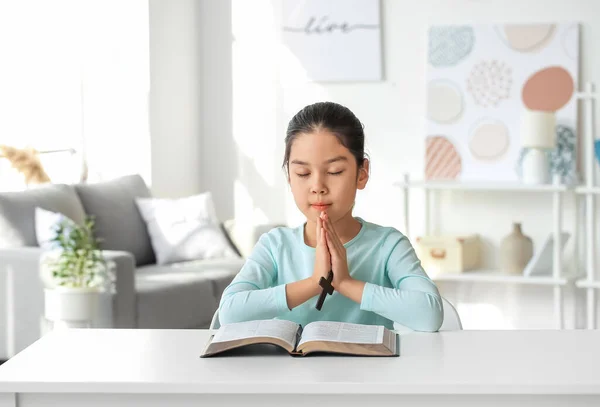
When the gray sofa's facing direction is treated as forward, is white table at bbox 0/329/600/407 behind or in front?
in front

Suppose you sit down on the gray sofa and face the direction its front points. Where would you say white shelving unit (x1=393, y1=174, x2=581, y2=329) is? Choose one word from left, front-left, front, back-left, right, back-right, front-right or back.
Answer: front-left

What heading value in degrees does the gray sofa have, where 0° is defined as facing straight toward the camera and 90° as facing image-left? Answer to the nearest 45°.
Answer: approximately 315°

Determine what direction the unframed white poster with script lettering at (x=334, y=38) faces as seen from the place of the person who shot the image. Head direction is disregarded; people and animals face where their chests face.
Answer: facing the viewer

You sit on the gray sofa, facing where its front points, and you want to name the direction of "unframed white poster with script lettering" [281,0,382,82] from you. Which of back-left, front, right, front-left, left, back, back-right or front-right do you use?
left

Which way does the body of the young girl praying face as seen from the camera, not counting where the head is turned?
toward the camera

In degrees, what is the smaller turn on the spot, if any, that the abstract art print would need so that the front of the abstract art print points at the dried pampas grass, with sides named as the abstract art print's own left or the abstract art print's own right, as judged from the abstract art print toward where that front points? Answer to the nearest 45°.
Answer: approximately 45° to the abstract art print's own right

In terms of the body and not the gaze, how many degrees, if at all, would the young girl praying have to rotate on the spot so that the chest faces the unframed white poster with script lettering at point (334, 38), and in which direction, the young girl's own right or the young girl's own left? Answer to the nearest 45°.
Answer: approximately 180°

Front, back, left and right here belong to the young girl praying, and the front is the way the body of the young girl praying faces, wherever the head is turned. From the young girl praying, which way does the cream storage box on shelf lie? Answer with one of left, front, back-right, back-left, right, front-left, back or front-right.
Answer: back

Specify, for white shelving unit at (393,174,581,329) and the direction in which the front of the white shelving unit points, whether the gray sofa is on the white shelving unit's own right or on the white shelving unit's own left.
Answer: on the white shelving unit's own right
